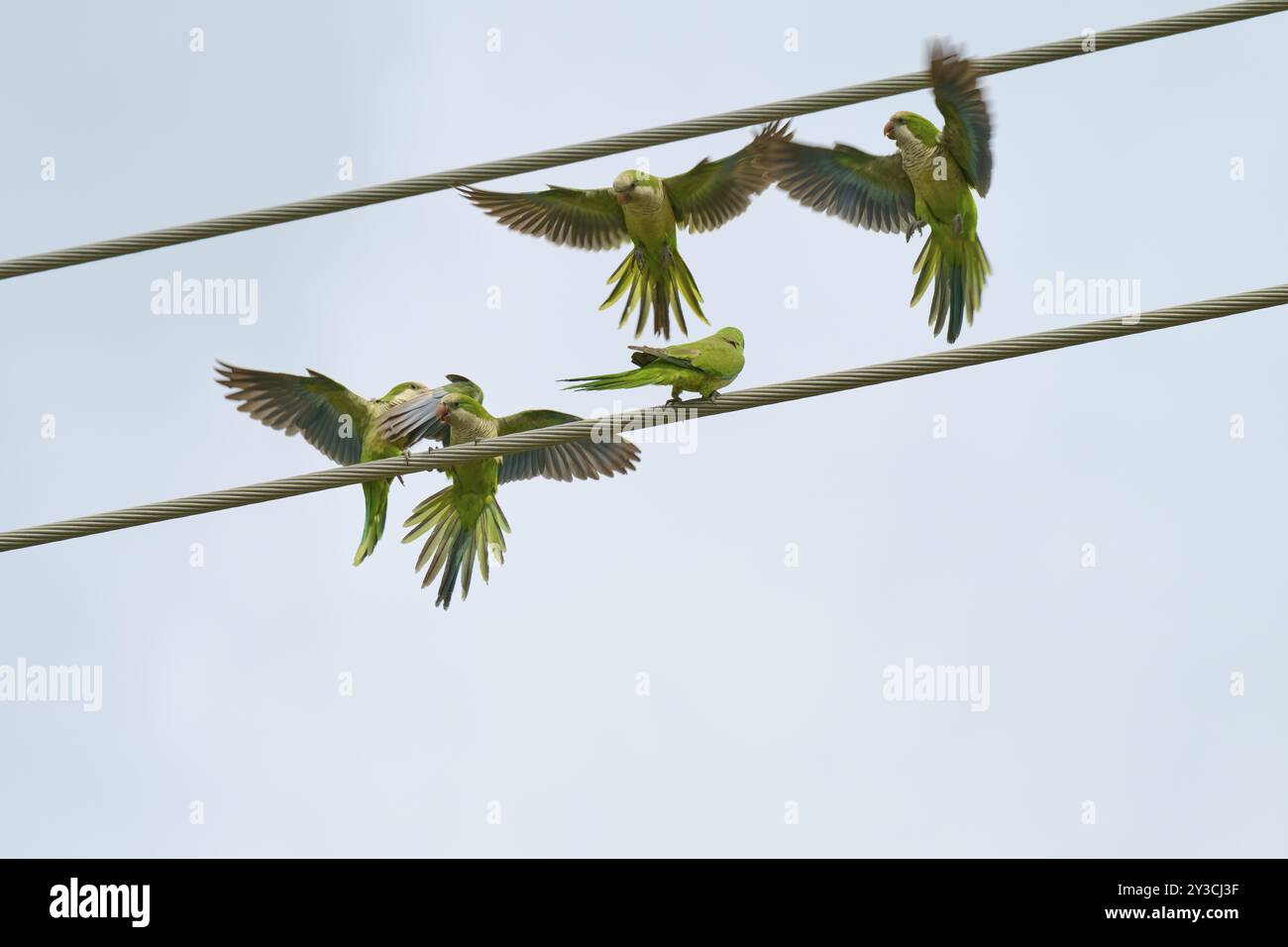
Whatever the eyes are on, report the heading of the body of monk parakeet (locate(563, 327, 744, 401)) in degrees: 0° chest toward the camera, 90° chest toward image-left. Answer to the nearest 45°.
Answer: approximately 270°

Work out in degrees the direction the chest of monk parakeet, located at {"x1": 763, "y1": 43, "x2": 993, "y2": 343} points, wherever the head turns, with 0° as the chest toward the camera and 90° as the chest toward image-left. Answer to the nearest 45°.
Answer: approximately 45°

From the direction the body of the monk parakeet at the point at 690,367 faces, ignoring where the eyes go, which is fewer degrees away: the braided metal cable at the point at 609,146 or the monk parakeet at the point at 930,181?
the monk parakeet

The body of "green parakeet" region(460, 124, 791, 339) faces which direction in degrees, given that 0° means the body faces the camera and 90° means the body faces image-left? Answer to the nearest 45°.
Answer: approximately 45°
